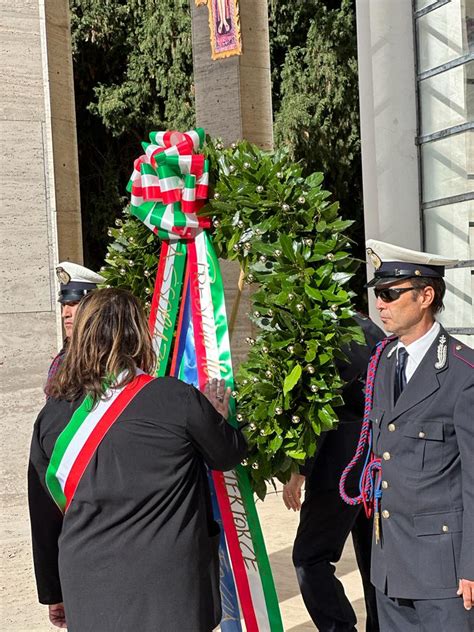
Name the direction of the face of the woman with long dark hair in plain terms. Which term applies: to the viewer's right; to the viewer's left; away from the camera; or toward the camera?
away from the camera

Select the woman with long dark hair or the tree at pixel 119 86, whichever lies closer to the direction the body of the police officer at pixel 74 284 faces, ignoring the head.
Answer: the woman with long dark hair

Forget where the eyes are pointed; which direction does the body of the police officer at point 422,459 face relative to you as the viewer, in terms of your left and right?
facing the viewer and to the left of the viewer

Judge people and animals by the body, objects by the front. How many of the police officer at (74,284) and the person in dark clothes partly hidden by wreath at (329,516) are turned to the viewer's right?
0

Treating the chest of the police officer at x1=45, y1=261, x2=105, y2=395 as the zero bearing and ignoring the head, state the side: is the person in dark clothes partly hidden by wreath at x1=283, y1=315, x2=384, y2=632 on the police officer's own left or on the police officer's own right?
on the police officer's own left

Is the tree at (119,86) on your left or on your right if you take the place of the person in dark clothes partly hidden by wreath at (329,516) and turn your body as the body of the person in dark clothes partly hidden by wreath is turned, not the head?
on your right

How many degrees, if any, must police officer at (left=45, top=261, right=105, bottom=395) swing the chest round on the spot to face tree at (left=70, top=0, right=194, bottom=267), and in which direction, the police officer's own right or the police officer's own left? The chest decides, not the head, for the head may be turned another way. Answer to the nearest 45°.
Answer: approximately 135° to the police officer's own right

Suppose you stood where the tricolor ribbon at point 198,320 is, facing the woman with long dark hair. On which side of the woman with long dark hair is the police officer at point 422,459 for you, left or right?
left

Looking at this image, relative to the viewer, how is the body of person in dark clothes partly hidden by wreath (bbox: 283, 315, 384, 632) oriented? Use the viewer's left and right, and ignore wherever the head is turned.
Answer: facing to the left of the viewer

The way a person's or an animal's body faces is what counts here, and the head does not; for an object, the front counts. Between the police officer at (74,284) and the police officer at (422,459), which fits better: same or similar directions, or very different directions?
same or similar directions

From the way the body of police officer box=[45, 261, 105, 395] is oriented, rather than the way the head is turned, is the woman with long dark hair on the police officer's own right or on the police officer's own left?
on the police officer's own left

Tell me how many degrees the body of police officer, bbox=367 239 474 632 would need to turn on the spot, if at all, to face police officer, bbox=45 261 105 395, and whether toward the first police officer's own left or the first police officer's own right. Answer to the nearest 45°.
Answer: approximately 90° to the first police officer's own right

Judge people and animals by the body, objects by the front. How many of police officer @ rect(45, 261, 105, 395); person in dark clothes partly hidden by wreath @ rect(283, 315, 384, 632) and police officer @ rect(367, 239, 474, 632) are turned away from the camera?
0

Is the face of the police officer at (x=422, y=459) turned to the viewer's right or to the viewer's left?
to the viewer's left

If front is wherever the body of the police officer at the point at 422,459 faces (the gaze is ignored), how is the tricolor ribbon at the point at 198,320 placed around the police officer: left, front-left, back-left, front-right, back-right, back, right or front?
right
